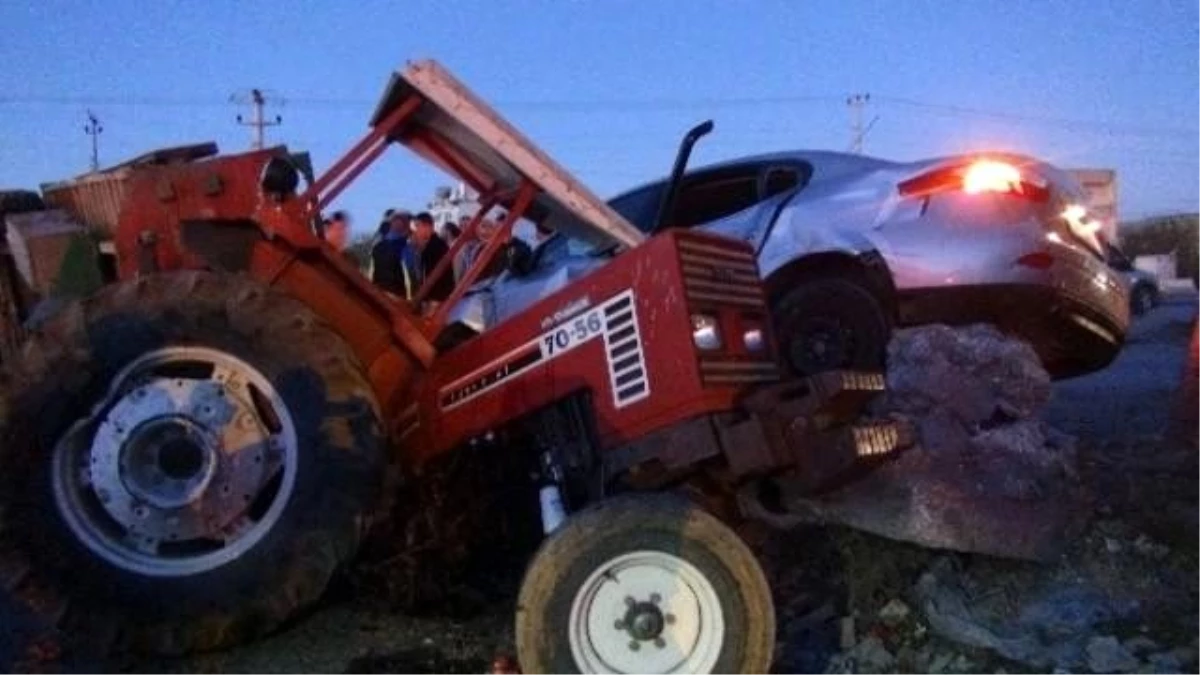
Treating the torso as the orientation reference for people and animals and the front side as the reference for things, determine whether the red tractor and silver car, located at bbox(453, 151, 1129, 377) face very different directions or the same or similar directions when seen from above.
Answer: very different directions

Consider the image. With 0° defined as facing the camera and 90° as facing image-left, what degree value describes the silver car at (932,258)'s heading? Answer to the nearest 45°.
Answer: approximately 135°
